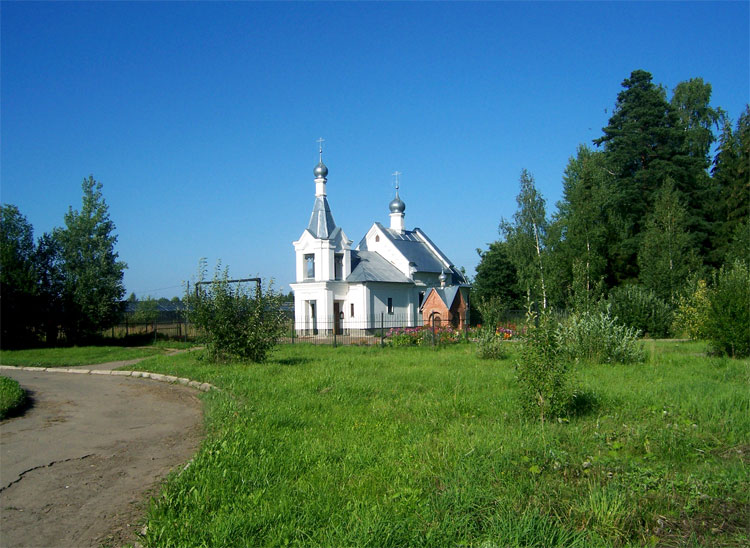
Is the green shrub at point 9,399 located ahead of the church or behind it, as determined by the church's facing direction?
ahead

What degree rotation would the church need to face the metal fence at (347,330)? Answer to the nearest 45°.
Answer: approximately 45° to its left

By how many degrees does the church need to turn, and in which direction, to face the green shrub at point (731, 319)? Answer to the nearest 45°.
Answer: approximately 90° to its left

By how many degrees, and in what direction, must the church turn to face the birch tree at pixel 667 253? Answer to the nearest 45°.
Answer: approximately 135° to its left

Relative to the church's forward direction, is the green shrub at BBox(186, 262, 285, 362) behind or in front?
in front

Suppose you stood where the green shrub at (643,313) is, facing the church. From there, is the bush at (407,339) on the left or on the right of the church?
left

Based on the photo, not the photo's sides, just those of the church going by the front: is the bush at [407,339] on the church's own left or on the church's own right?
on the church's own left

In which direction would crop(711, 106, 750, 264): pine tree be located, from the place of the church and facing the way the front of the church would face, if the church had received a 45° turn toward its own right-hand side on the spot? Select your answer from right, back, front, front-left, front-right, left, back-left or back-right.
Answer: back

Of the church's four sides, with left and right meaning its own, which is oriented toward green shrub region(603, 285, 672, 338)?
left

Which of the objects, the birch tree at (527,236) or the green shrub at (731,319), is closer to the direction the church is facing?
the green shrub

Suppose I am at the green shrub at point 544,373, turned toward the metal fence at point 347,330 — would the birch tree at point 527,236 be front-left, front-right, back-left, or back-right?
front-right

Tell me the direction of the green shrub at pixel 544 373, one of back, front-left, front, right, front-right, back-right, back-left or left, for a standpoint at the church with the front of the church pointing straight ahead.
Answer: front-left

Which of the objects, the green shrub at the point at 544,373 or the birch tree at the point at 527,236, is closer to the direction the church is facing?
the green shrub

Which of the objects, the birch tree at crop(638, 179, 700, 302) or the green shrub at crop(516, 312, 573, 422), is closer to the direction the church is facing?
the green shrub

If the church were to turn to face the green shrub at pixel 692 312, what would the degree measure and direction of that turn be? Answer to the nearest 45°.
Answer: approximately 90° to its left

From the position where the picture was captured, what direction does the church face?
facing the viewer and to the left of the viewer

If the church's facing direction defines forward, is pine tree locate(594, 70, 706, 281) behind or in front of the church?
behind
